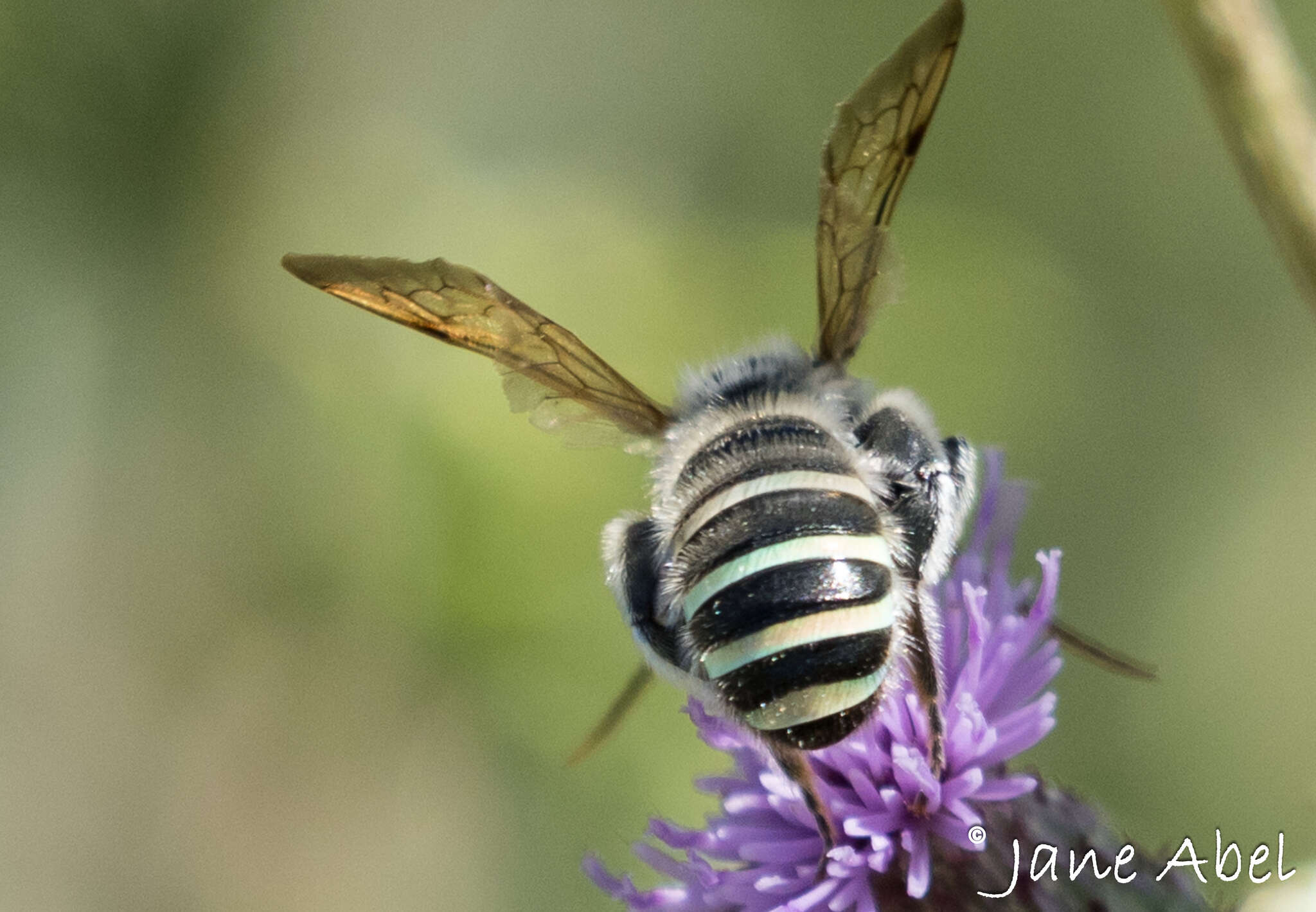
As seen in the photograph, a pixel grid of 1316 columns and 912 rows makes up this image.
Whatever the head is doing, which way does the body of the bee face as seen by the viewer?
away from the camera
